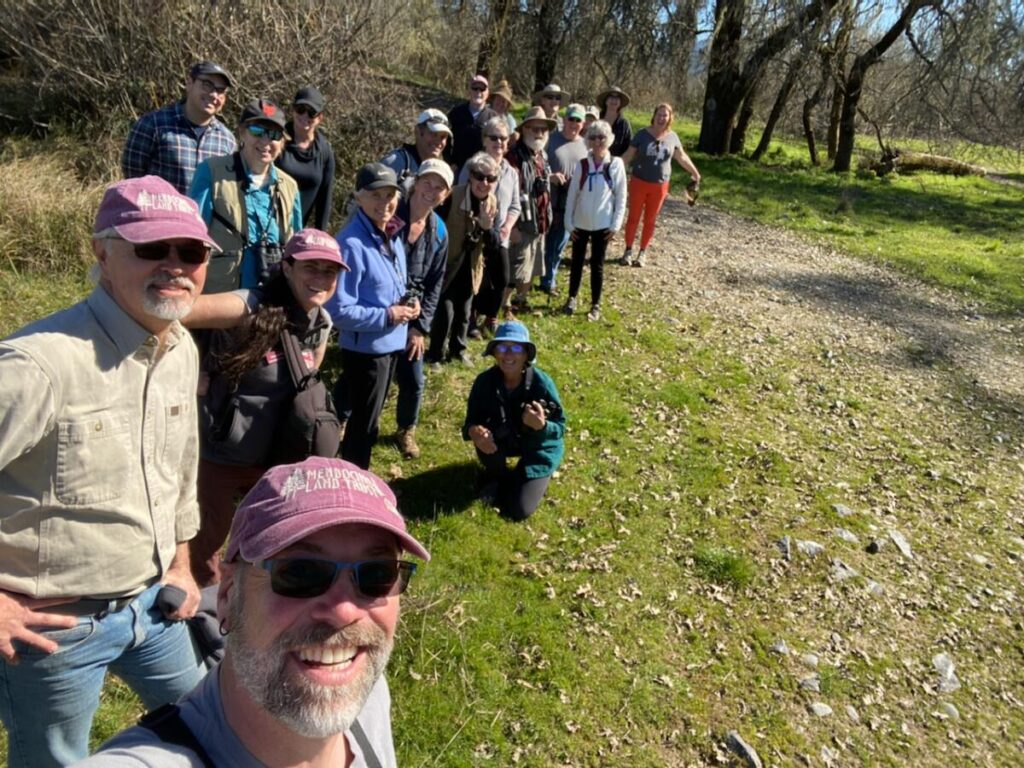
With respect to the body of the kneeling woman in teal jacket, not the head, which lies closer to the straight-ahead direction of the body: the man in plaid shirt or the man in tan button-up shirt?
the man in tan button-up shirt

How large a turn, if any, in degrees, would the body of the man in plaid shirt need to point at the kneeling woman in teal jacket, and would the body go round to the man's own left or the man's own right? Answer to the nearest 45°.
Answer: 0° — they already face them

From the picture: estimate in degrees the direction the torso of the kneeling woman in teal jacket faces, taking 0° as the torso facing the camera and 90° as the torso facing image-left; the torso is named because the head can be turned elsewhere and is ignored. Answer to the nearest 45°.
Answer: approximately 0°

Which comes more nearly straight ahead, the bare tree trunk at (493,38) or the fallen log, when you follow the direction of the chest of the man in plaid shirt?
the fallen log

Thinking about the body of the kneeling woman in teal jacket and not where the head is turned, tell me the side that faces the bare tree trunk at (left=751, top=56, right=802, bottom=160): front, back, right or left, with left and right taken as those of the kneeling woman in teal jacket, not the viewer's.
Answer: back

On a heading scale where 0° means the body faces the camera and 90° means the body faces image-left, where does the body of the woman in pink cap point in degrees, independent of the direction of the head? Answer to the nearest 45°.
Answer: approximately 315°

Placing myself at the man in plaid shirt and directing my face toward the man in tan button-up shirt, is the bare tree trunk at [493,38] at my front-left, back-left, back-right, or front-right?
back-left
